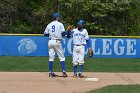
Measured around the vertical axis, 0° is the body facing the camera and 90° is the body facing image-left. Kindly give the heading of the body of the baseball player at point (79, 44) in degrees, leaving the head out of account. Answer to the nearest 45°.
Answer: approximately 0°

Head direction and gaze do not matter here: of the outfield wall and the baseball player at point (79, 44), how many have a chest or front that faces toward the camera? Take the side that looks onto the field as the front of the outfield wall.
2

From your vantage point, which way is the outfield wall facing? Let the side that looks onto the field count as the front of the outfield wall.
toward the camera

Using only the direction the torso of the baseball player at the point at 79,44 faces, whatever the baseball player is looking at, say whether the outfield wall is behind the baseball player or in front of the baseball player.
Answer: behind

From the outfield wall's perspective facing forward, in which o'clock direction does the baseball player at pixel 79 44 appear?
The baseball player is roughly at 12 o'clock from the outfield wall.
